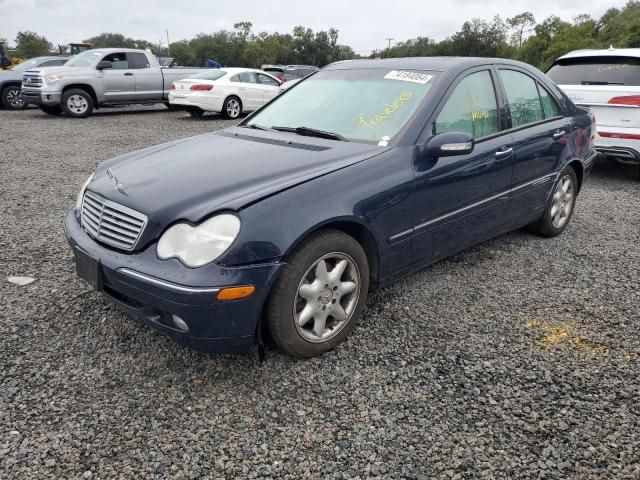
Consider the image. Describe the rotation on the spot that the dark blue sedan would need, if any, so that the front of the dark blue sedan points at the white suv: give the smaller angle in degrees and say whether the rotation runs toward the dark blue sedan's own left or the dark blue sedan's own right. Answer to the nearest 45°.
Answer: approximately 180°
